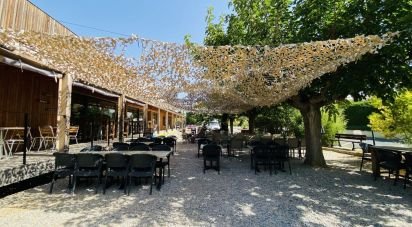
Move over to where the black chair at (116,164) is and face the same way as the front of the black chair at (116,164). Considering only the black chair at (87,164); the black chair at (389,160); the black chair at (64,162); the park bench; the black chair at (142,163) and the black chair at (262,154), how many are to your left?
2

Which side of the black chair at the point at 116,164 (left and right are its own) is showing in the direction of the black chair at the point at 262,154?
right

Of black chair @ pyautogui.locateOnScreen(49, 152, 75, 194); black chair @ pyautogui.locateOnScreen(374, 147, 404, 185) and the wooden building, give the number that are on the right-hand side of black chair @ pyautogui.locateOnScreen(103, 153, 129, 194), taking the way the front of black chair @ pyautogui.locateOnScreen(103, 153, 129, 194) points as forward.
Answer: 1

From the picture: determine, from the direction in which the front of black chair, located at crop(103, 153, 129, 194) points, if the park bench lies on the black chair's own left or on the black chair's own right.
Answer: on the black chair's own right

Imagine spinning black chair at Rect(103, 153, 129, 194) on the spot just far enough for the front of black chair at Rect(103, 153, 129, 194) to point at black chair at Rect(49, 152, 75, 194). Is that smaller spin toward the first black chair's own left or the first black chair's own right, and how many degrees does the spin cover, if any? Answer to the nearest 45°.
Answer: approximately 90° to the first black chair's own left

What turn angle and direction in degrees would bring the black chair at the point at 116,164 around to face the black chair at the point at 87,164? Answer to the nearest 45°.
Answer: approximately 90° to its left

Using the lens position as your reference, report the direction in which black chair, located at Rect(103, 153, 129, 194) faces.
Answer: facing away from the viewer

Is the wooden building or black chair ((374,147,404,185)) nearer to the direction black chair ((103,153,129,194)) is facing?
the wooden building

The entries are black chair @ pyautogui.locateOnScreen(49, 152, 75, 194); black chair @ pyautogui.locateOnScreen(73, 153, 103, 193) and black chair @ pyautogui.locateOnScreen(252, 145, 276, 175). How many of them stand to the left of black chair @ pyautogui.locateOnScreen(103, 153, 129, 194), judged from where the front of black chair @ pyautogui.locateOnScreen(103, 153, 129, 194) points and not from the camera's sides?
2

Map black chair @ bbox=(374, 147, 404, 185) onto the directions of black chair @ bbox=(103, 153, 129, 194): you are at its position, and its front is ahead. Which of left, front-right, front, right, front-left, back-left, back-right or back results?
right

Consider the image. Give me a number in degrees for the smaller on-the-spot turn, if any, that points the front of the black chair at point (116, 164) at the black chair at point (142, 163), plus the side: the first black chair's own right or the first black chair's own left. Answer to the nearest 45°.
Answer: approximately 90° to the first black chair's own right

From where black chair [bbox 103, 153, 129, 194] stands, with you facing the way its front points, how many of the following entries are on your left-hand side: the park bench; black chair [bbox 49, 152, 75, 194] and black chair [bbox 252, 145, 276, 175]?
1
